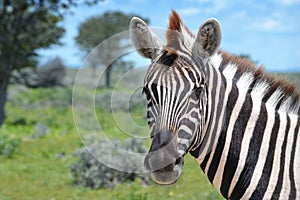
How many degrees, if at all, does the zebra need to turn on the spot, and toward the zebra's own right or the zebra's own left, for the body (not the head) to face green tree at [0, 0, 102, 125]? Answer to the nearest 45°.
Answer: approximately 90° to the zebra's own right

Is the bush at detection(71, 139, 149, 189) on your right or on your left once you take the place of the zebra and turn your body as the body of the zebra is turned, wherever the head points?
on your right

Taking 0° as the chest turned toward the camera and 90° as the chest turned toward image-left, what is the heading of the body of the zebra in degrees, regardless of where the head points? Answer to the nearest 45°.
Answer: approximately 45°

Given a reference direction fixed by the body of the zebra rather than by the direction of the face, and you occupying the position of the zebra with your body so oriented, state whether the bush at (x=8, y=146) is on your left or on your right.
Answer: on your right
